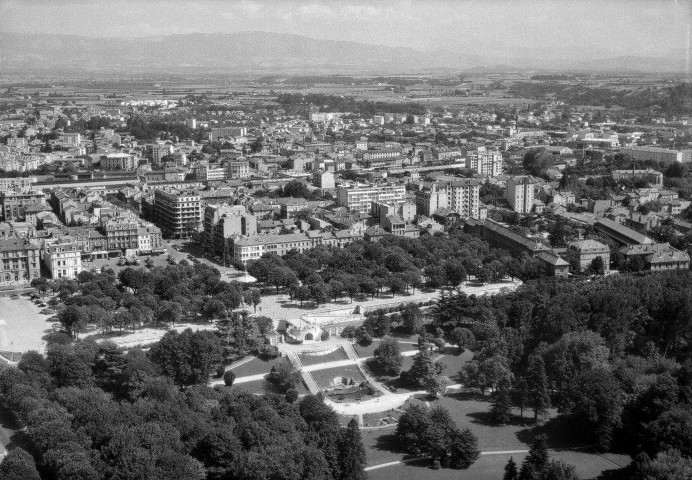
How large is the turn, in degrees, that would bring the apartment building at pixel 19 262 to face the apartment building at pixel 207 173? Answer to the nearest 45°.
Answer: approximately 135° to its left

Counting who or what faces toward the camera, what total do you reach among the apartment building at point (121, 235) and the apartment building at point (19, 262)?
2

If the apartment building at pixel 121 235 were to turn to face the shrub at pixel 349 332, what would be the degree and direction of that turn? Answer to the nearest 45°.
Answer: approximately 45° to its left

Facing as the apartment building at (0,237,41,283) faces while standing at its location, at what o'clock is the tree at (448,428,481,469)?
The tree is roughly at 11 o'clock from the apartment building.

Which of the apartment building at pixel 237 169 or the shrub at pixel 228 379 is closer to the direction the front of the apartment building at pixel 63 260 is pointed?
the shrub

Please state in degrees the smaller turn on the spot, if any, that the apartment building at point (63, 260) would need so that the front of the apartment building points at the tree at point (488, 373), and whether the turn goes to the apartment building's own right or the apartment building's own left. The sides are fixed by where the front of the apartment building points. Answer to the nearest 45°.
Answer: approximately 45° to the apartment building's own left

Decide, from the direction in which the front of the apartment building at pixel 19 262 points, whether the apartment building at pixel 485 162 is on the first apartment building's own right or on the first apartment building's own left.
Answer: on the first apartment building's own left

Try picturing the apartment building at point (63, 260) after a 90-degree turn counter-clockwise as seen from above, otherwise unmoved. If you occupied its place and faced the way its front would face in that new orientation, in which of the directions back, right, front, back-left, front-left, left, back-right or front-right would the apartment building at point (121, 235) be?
front-left

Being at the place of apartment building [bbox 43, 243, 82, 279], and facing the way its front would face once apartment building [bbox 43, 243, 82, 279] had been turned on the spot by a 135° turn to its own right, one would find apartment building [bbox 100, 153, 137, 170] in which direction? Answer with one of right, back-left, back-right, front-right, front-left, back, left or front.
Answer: front-right

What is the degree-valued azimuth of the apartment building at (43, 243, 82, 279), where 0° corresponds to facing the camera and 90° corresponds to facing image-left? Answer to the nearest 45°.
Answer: approximately 0°

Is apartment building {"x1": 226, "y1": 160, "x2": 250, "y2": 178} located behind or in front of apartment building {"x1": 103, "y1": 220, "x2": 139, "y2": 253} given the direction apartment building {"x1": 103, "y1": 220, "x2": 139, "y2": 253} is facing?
behind

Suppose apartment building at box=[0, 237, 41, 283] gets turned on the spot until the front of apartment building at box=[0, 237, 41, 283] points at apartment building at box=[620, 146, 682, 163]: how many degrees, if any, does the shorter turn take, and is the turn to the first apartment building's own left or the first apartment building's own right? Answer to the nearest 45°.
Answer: approximately 90° to the first apartment building's own left

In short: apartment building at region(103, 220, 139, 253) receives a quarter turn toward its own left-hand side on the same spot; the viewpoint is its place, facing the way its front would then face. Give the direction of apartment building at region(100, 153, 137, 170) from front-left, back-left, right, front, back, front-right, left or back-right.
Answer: left
